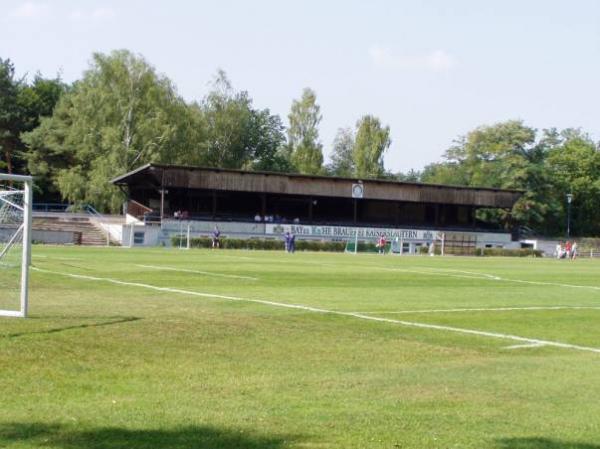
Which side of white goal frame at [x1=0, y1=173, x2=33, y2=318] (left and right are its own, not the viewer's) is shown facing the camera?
right
